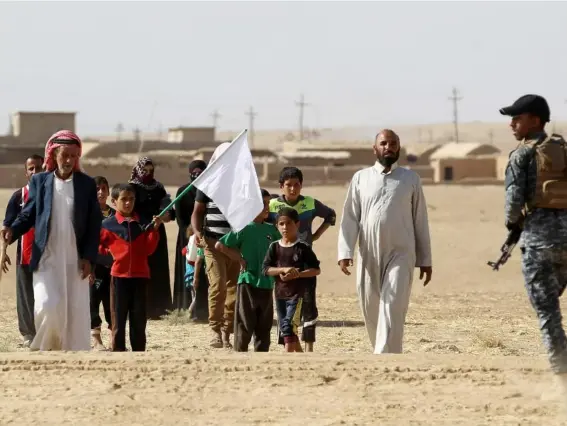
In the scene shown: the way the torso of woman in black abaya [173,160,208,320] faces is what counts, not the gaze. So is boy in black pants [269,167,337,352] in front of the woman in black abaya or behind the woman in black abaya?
in front

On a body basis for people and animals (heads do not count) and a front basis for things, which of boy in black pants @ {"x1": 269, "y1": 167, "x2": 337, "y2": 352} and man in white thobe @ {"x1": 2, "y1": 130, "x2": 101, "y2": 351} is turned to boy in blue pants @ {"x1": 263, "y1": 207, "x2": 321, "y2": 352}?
boy in black pants @ {"x1": 269, "y1": 167, "x2": 337, "y2": 352}

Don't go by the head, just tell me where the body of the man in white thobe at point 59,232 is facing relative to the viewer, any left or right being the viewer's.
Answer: facing the viewer

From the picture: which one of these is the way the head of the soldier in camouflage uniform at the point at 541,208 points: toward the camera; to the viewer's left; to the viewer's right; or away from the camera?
to the viewer's left

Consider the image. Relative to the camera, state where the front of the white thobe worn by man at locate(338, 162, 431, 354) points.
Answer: toward the camera

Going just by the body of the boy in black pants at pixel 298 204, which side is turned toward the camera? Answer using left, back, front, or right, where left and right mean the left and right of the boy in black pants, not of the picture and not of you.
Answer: front

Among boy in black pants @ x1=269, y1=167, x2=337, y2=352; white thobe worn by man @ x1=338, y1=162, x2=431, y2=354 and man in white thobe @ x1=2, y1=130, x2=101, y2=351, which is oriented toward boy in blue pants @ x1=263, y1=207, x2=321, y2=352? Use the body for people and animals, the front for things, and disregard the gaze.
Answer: boy in black pants @ x1=269, y1=167, x2=337, y2=352
